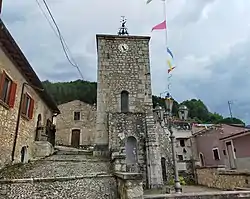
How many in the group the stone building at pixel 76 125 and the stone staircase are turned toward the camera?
2

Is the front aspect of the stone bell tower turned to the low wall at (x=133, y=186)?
yes

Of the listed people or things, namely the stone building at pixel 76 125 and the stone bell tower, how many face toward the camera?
2

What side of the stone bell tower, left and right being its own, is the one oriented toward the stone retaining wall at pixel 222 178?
left

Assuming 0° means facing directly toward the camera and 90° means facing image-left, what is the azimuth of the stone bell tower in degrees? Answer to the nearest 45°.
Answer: approximately 0°

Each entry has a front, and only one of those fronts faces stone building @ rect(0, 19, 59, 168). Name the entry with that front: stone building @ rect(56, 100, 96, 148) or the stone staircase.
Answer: stone building @ rect(56, 100, 96, 148)

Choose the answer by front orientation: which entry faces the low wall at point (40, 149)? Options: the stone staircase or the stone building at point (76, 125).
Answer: the stone building
